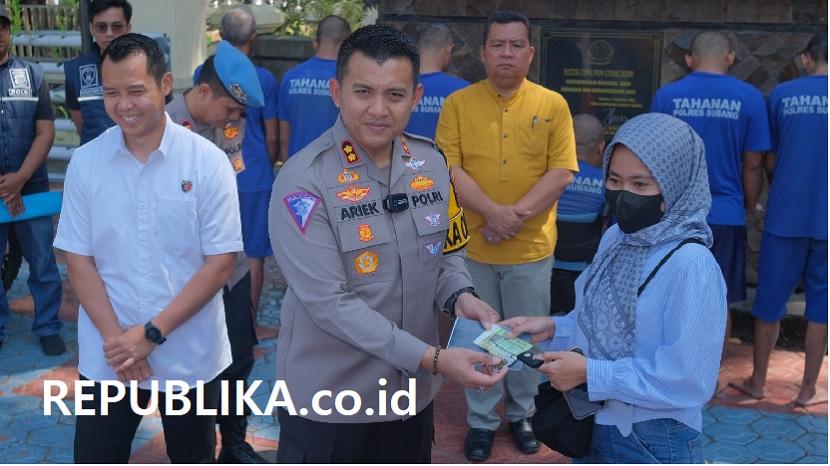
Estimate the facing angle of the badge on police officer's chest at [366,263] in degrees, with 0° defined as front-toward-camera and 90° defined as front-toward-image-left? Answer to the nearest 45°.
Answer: approximately 0°

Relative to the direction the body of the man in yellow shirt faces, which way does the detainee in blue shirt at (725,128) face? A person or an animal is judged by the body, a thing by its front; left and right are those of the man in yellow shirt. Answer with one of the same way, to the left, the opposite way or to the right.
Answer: the opposite way

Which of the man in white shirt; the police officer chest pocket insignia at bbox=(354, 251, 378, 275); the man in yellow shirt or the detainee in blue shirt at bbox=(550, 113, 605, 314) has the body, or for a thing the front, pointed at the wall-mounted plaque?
the detainee in blue shirt

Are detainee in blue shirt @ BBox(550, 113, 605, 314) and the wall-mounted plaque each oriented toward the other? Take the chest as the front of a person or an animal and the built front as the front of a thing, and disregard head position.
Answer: yes

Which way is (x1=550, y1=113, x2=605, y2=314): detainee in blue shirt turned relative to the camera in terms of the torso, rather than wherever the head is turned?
away from the camera

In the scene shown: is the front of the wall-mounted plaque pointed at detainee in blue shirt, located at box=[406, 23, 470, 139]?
no

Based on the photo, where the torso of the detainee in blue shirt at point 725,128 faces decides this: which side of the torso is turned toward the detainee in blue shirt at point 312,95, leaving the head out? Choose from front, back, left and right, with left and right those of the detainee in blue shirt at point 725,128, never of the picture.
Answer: left

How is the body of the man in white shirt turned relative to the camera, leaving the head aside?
toward the camera

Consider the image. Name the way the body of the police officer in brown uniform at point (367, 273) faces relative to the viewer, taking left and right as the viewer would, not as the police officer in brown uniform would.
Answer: facing the viewer and to the right of the viewer

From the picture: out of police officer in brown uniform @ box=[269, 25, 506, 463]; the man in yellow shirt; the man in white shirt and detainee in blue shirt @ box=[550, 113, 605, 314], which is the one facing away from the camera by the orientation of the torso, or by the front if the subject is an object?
the detainee in blue shirt

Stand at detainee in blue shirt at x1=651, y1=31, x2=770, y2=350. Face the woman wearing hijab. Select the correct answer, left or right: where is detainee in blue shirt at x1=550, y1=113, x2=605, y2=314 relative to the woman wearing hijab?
right

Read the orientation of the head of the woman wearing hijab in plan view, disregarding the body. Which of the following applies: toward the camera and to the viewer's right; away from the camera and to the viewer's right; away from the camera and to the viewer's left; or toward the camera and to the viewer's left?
toward the camera and to the viewer's left

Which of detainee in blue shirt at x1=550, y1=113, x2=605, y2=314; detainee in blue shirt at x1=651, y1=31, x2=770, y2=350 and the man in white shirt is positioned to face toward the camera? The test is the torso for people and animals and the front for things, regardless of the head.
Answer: the man in white shirt

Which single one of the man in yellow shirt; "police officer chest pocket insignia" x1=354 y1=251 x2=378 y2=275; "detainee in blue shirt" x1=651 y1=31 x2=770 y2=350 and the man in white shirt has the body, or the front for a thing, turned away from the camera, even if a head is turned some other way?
the detainee in blue shirt

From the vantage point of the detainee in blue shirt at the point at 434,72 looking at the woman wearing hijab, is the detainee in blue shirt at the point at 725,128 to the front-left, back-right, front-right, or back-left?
front-left

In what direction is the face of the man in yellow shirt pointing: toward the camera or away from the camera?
toward the camera

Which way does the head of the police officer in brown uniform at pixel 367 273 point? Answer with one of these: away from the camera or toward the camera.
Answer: toward the camera

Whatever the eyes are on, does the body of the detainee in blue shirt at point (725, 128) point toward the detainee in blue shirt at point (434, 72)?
no
